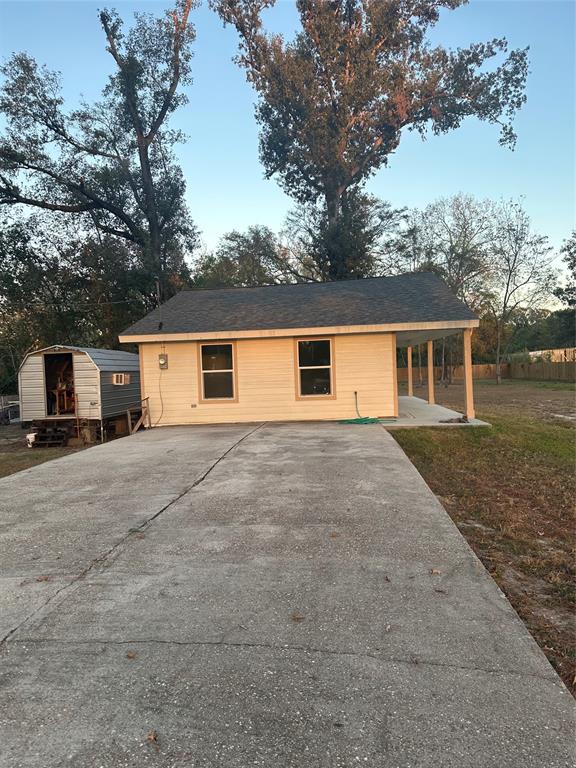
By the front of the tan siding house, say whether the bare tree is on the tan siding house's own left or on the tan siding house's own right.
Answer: on the tan siding house's own left

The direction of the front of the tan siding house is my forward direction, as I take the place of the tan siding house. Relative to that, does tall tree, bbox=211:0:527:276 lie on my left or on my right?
on my left
